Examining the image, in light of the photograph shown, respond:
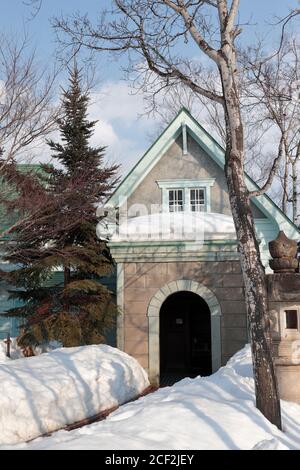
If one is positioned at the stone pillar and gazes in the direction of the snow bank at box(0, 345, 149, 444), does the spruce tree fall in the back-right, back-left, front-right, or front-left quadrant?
front-right

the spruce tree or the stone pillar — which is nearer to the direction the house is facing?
the stone pillar

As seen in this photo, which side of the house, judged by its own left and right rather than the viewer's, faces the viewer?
front

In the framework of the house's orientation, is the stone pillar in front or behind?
in front

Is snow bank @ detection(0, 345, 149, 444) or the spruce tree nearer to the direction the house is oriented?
the snow bank

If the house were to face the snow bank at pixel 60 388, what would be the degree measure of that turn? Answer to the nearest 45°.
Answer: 0° — it already faces it

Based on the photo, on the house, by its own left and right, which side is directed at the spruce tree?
right
